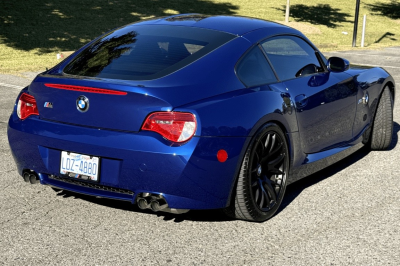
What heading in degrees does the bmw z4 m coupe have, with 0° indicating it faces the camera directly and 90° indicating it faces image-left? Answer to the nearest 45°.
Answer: approximately 225°
